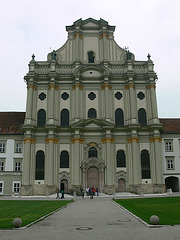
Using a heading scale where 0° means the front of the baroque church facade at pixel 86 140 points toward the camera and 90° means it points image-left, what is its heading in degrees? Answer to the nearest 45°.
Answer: approximately 0°
